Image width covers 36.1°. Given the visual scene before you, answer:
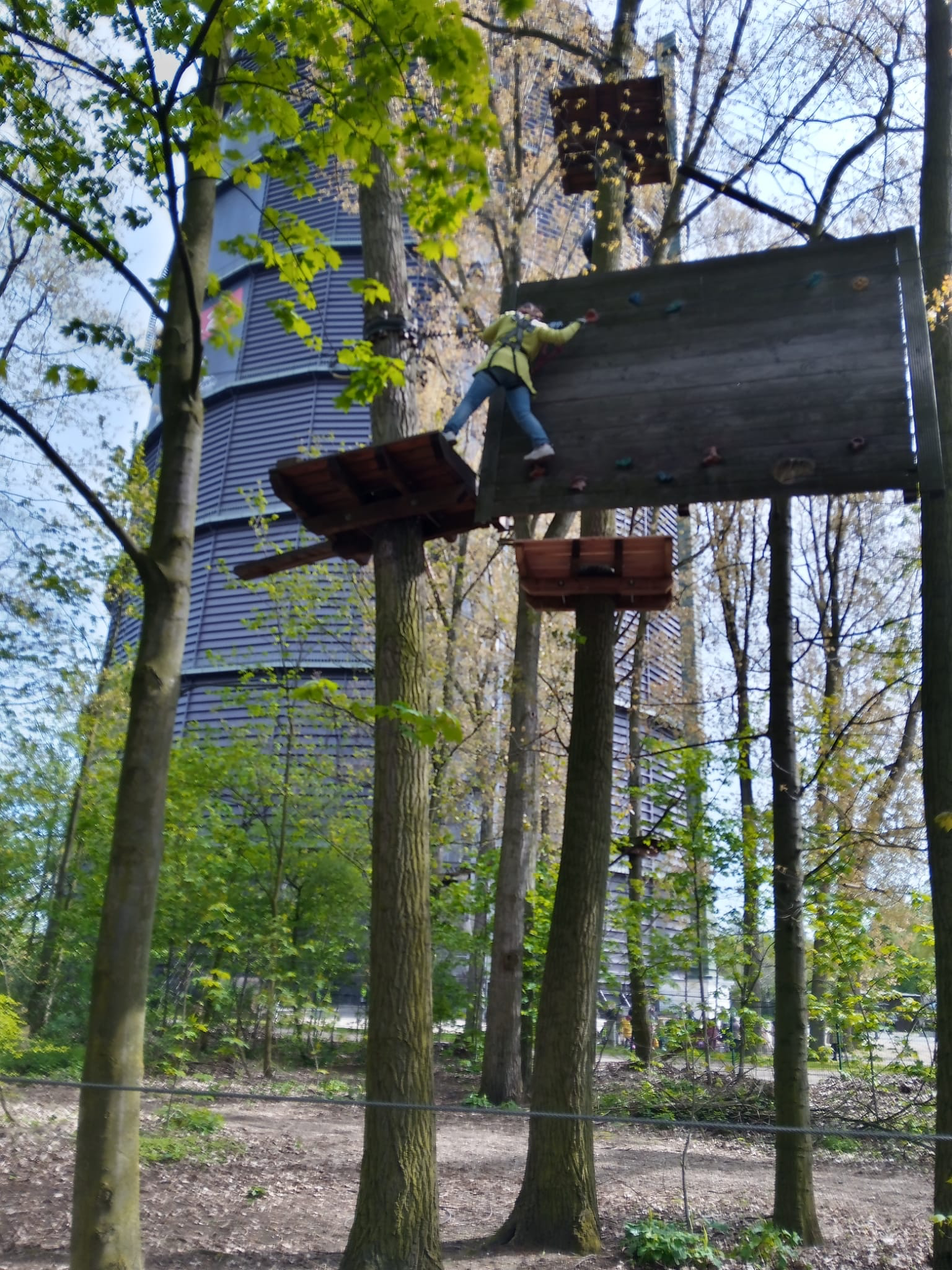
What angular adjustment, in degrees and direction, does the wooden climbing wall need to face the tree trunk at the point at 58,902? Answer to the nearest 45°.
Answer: approximately 135° to its right

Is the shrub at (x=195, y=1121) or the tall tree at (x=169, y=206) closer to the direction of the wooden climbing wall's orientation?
the tall tree

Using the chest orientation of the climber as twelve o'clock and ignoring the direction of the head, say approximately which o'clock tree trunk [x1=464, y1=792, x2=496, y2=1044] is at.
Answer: The tree trunk is roughly at 12 o'clock from the climber.

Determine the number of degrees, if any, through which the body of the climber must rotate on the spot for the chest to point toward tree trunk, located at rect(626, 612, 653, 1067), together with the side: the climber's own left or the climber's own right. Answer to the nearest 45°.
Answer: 0° — they already face it

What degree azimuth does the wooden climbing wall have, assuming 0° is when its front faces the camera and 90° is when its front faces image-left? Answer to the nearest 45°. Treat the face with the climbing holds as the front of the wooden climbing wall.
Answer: approximately 0°

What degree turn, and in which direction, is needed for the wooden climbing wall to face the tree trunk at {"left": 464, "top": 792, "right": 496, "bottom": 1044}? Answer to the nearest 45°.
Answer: approximately 180°

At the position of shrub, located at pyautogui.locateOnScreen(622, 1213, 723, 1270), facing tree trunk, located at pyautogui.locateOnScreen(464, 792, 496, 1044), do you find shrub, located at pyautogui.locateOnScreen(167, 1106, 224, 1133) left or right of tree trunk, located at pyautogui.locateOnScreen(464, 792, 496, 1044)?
left

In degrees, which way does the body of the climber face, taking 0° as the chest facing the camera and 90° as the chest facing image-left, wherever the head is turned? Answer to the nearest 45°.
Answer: approximately 180°

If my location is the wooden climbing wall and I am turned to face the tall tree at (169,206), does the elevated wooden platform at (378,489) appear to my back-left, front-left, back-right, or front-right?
front-right
